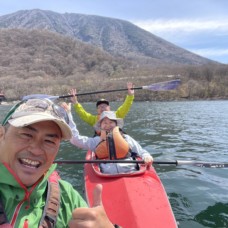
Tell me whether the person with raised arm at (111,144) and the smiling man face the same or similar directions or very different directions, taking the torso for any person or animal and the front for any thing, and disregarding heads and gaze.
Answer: same or similar directions

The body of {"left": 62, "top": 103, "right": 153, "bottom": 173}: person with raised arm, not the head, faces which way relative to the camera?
toward the camera

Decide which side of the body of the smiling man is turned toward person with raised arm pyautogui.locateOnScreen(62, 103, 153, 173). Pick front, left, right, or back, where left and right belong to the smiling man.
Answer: back

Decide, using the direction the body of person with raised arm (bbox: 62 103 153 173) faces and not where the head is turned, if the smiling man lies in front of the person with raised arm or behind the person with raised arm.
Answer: in front

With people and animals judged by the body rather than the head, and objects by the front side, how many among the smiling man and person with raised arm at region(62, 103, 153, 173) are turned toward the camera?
2

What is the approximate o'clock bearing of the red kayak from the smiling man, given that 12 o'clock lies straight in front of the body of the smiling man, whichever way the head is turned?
The red kayak is roughly at 7 o'clock from the smiling man.

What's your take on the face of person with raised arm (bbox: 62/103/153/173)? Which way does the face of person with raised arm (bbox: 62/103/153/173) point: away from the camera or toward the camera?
toward the camera

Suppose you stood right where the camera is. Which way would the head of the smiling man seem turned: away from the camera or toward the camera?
toward the camera
